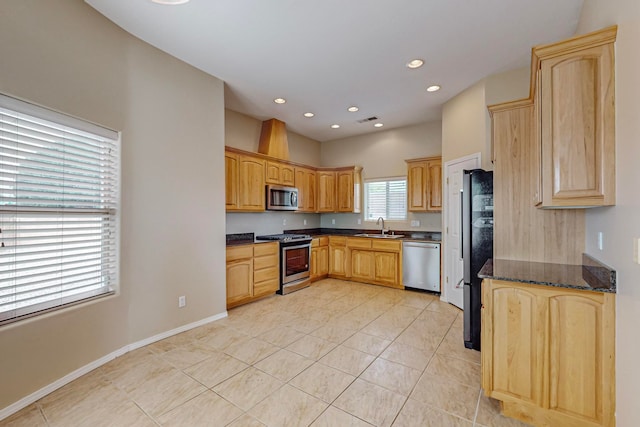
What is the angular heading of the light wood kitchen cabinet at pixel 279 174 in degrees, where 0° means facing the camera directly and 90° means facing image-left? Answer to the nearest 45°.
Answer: approximately 315°

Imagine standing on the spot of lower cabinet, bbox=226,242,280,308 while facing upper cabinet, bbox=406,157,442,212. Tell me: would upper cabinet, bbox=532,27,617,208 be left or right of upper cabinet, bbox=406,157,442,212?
right

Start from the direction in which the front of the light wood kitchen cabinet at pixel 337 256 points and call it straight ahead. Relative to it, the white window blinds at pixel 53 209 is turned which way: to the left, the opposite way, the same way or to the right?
to the left

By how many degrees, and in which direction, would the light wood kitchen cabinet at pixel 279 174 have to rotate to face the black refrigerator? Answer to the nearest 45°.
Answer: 0° — it already faces it

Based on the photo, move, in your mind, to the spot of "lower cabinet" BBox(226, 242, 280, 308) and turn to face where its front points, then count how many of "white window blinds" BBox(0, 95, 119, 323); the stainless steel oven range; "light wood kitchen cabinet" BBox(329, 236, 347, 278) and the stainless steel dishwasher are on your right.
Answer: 1

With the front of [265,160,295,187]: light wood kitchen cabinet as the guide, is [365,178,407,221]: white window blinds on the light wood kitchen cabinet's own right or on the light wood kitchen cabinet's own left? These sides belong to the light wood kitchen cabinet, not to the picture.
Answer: on the light wood kitchen cabinet's own left

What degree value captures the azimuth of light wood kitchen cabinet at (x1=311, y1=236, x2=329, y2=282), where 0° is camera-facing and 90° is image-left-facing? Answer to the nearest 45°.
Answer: approximately 315°
